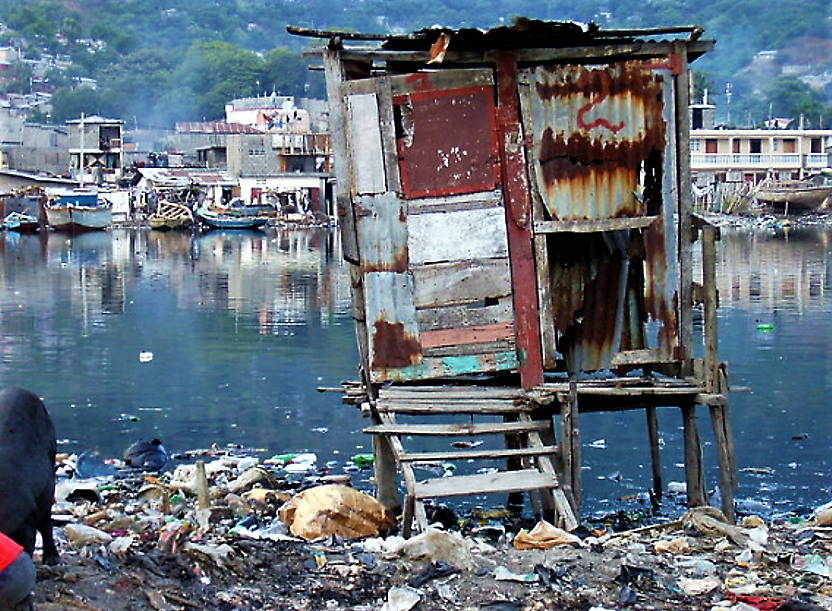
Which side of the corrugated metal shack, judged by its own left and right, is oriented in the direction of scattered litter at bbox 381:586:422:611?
front

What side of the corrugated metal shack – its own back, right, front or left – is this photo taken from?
front

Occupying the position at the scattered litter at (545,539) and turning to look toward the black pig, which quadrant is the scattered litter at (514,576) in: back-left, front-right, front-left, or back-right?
front-left

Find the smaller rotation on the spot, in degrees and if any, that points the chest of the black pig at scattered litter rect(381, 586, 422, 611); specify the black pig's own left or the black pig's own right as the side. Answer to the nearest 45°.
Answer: approximately 180°

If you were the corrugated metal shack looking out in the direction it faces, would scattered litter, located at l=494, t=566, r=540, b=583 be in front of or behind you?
in front

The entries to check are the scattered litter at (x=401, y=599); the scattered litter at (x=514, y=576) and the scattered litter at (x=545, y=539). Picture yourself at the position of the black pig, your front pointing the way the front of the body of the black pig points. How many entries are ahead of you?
0

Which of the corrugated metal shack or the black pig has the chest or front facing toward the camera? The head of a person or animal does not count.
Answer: the corrugated metal shack

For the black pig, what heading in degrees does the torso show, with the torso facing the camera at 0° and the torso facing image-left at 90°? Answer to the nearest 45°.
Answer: approximately 90°

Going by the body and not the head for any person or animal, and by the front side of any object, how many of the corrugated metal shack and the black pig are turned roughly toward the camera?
1

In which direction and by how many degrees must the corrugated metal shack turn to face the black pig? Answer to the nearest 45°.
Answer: approximately 45° to its right

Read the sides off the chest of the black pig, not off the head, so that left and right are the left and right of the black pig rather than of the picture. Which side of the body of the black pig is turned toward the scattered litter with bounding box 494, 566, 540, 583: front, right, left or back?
back

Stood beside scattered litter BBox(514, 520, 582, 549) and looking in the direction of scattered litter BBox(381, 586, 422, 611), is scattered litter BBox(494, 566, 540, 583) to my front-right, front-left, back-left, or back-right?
front-left

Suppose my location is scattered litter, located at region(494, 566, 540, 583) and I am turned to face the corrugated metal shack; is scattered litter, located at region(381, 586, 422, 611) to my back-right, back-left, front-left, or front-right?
back-left

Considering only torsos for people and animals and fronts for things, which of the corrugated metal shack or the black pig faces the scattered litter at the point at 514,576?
the corrugated metal shack
